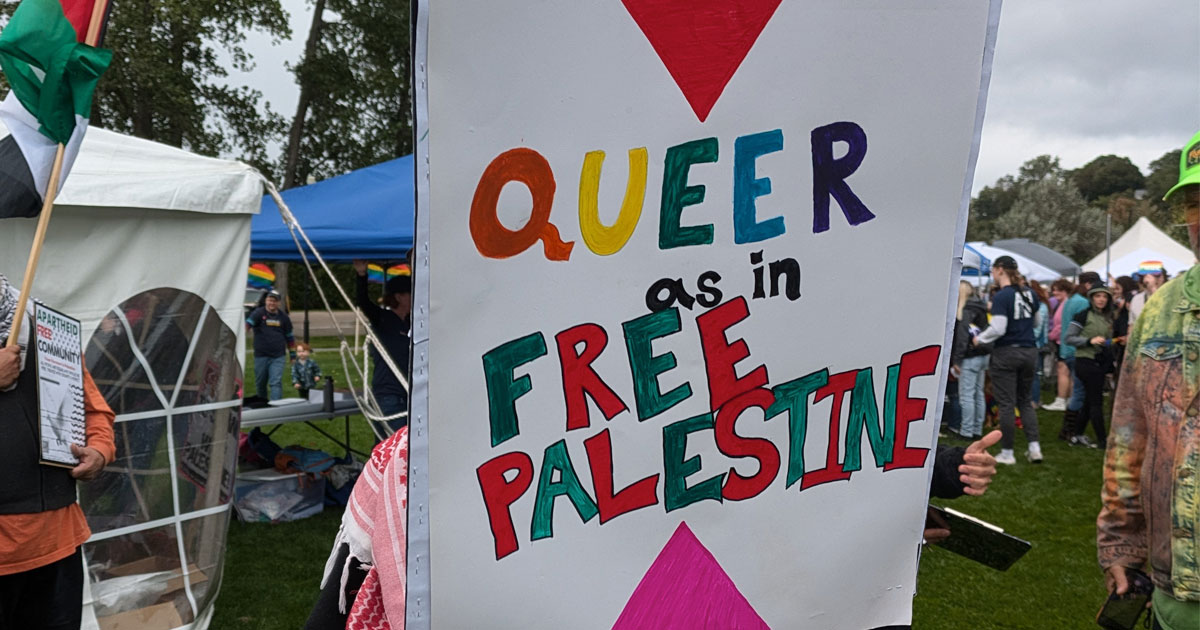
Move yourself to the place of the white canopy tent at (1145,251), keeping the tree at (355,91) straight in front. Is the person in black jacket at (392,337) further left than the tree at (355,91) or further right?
left

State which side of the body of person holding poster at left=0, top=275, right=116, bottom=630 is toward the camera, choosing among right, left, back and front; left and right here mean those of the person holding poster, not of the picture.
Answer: front

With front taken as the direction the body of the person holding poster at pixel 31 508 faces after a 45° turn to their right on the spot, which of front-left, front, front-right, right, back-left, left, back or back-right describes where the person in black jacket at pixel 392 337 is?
back

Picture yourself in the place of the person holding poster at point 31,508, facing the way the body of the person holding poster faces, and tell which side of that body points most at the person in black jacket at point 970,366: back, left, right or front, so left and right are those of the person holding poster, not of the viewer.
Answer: left

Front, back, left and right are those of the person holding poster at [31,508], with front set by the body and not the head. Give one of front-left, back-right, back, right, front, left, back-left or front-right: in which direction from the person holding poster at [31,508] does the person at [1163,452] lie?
front-left

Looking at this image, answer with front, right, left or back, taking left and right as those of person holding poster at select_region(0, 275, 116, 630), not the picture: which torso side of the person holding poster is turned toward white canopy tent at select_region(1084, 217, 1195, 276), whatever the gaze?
left

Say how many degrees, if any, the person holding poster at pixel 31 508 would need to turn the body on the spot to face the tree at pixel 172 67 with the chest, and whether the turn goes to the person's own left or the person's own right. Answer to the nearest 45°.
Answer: approximately 180°

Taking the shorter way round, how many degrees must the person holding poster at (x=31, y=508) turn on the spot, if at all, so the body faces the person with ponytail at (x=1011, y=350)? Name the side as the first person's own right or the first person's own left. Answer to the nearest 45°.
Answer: approximately 90° to the first person's own left

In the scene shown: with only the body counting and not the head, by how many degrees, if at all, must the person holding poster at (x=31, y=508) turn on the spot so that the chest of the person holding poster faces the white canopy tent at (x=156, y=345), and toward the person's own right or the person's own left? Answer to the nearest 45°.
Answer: approximately 180°

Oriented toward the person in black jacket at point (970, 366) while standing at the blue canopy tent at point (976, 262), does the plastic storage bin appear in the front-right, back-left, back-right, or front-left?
front-right

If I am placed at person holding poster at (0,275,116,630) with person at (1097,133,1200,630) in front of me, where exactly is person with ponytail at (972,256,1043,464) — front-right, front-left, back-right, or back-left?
front-left
